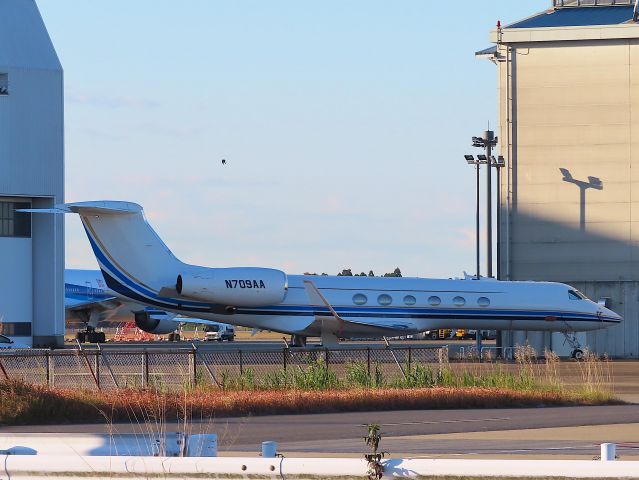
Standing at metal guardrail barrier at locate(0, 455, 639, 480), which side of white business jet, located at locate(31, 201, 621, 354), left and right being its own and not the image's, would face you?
right

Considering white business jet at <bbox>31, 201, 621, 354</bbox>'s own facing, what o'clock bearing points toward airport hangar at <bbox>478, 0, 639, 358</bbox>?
The airport hangar is roughly at 11 o'clock from the white business jet.

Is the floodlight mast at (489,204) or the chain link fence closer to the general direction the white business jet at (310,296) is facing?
the floodlight mast

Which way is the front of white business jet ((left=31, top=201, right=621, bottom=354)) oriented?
to the viewer's right

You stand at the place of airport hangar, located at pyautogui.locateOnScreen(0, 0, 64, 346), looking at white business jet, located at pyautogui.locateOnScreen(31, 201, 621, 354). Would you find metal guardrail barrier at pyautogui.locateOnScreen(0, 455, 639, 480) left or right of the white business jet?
right

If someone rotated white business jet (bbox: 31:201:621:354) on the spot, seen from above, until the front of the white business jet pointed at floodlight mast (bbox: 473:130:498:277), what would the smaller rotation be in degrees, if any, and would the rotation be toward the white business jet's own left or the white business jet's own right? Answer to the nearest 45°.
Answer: approximately 45° to the white business jet's own left

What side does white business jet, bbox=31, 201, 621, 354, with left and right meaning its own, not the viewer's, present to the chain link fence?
right

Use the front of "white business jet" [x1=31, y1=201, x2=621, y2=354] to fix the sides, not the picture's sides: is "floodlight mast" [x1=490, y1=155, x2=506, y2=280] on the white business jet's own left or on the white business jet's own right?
on the white business jet's own left

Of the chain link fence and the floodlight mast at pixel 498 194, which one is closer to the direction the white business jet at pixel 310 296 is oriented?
the floodlight mast

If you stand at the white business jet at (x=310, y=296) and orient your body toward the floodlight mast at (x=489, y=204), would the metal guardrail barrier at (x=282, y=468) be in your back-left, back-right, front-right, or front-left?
back-right

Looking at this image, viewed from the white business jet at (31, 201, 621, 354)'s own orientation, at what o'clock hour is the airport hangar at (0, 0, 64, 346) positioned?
The airport hangar is roughly at 7 o'clock from the white business jet.
